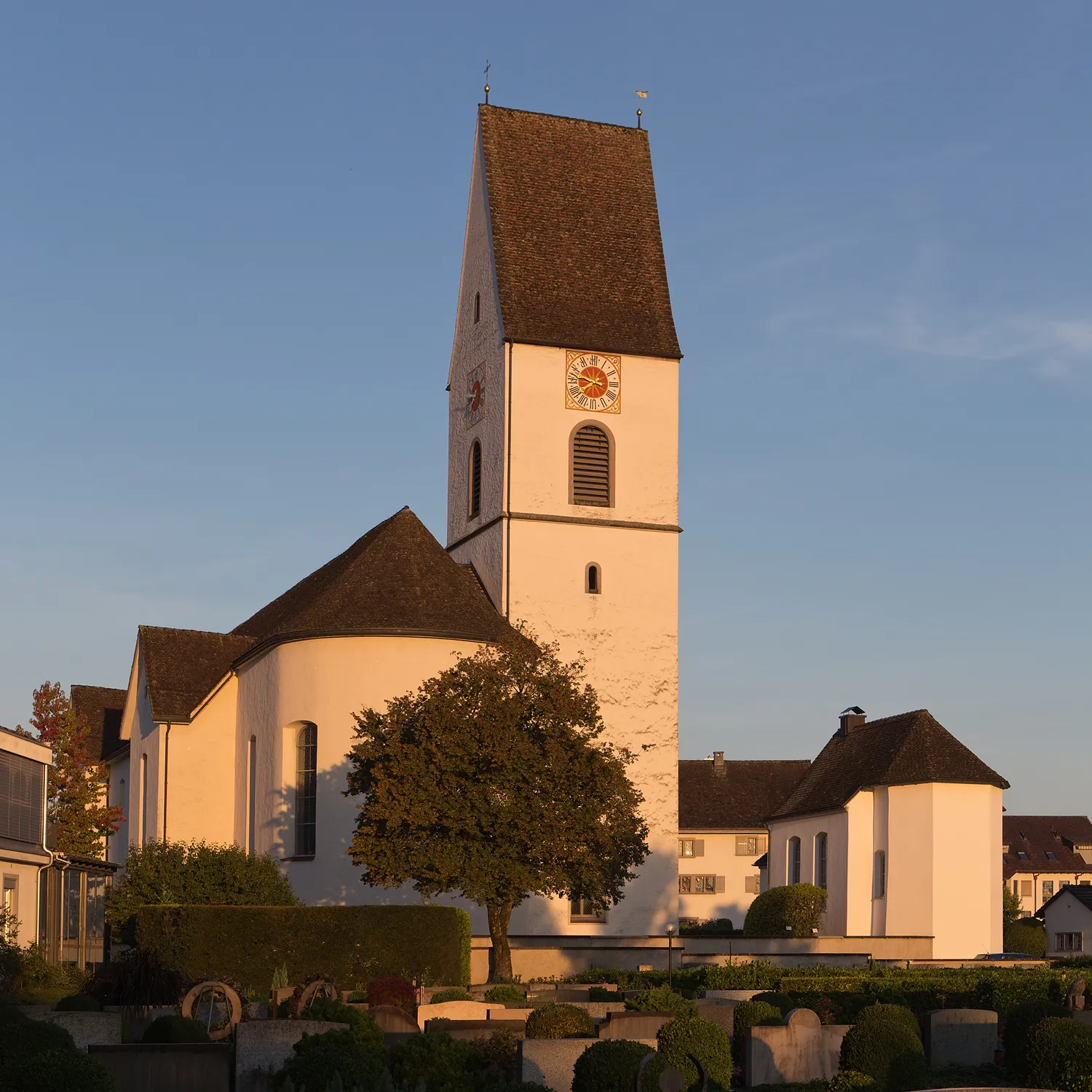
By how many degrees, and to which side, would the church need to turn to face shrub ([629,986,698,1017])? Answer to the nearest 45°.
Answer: approximately 180°

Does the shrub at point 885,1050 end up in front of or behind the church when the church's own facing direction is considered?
behind

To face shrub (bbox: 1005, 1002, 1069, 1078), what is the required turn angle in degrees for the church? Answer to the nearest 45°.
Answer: approximately 180°

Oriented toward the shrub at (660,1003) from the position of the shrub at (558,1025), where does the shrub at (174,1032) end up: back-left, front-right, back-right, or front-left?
back-left
